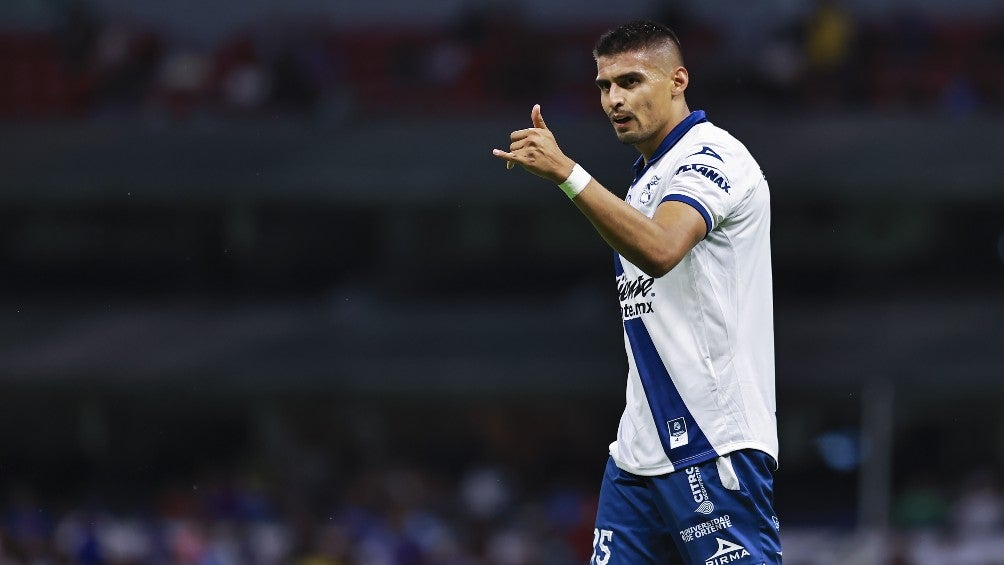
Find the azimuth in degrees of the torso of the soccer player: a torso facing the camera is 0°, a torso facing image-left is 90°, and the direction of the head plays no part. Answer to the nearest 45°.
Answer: approximately 45°
